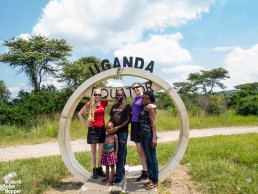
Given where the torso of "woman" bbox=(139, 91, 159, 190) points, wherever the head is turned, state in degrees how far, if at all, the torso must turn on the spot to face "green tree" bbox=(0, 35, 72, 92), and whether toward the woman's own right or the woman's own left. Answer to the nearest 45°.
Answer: approximately 90° to the woman's own right

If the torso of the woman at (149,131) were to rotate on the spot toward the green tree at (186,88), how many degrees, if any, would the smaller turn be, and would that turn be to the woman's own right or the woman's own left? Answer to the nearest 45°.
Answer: approximately 135° to the woman's own right

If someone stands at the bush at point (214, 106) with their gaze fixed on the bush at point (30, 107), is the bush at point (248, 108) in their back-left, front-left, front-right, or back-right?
back-left

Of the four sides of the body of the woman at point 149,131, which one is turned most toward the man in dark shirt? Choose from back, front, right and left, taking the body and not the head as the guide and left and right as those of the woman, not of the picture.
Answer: right

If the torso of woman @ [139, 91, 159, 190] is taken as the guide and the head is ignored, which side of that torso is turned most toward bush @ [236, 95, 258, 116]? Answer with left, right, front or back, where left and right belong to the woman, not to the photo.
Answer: back

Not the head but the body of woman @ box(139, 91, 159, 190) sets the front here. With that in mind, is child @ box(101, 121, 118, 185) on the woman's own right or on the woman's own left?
on the woman's own right

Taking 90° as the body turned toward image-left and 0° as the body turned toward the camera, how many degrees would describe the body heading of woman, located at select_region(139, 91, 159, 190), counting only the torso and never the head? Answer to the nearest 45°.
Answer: approximately 45°
